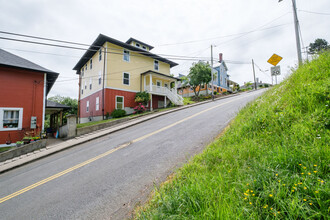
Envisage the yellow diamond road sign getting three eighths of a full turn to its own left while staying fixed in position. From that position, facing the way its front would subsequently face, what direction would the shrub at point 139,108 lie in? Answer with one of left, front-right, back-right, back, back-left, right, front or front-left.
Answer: back-left

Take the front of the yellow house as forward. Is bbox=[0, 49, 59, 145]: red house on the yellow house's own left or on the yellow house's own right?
on the yellow house's own right

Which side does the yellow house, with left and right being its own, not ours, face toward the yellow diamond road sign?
front

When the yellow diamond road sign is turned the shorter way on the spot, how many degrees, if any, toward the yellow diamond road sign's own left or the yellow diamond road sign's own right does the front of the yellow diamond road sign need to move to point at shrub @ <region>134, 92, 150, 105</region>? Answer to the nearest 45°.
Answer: approximately 90° to the yellow diamond road sign's own right

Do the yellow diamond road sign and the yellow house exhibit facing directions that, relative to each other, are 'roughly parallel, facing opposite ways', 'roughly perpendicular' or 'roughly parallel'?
roughly perpendicular

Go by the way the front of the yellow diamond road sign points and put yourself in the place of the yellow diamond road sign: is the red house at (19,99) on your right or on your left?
on your right

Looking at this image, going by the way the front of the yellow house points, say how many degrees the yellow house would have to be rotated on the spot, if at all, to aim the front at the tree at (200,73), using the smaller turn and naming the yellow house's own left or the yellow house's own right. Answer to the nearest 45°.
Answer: approximately 45° to the yellow house's own left

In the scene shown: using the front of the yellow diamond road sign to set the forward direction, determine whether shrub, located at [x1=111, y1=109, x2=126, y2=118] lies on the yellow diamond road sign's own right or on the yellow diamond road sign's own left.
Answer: on the yellow diamond road sign's own right

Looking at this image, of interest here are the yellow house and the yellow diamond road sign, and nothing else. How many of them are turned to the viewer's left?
0

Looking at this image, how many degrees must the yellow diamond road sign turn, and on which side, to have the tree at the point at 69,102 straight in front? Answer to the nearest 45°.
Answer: approximately 90° to its right

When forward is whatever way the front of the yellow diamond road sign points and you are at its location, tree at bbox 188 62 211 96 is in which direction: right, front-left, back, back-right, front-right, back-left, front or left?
back-right

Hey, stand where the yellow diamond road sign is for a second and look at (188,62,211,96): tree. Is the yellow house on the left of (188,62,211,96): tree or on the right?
left

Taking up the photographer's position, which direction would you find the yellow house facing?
facing the viewer and to the right of the viewer
